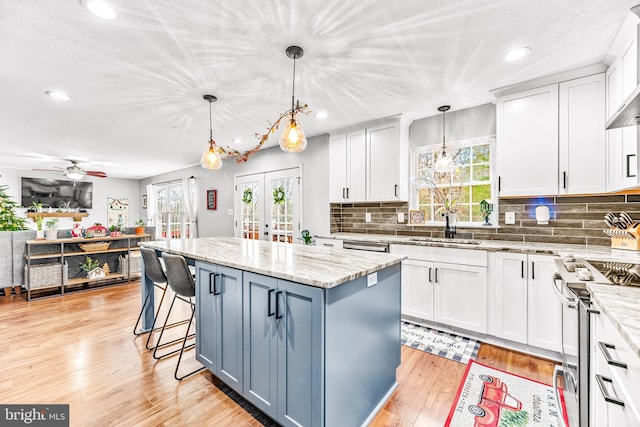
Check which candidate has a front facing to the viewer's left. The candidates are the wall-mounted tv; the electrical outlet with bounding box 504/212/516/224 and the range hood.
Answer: the range hood

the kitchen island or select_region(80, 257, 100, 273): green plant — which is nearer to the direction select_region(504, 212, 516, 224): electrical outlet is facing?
the kitchen island

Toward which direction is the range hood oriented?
to the viewer's left

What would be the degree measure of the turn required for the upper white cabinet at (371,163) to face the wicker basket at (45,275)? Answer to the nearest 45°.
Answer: approximately 45° to its right

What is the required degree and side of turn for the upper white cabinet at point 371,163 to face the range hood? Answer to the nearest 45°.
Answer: approximately 90° to its left

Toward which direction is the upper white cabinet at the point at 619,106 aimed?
to the viewer's left

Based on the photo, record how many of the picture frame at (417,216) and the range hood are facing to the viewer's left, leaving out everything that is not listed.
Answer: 1

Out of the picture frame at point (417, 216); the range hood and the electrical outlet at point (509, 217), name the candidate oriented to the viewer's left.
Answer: the range hood
